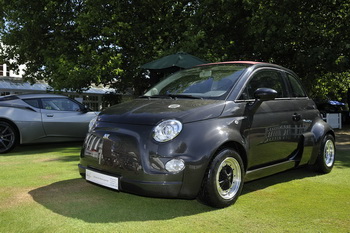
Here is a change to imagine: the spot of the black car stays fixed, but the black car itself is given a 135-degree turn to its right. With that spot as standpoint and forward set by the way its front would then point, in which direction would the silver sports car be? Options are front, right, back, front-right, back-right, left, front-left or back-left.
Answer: front-left

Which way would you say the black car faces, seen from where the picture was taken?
facing the viewer and to the left of the viewer
